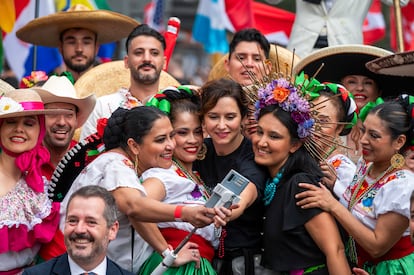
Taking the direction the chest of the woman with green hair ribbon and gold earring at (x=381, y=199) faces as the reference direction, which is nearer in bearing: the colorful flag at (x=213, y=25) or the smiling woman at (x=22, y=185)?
the smiling woman

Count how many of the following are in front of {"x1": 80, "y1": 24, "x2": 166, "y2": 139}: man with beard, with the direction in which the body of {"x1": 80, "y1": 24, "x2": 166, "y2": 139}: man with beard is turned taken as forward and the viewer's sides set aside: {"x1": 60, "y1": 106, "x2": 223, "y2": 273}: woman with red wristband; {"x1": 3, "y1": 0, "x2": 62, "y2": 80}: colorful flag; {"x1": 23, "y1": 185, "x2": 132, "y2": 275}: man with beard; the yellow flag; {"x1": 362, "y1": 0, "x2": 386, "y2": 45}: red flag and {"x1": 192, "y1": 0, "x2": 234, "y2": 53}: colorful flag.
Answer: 2

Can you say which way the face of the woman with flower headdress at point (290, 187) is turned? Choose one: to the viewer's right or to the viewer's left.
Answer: to the viewer's left

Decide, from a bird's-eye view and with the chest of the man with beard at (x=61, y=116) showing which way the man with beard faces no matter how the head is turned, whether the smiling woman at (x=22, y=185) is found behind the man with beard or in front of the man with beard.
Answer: in front

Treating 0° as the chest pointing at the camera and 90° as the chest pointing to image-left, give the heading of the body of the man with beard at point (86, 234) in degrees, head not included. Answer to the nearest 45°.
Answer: approximately 45°

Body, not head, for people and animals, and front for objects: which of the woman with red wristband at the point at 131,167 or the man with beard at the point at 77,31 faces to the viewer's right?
the woman with red wristband

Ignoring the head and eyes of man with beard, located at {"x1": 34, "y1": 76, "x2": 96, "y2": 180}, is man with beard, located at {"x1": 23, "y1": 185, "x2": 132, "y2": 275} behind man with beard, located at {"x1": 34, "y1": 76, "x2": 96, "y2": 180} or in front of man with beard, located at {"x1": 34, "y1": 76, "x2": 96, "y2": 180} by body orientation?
in front

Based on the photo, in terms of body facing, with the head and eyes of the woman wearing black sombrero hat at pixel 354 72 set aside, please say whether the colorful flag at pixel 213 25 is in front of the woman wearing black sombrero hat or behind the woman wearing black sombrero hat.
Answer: behind

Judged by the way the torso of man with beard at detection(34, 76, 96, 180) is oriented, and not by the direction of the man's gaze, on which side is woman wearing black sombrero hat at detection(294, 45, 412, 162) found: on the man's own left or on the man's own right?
on the man's own left

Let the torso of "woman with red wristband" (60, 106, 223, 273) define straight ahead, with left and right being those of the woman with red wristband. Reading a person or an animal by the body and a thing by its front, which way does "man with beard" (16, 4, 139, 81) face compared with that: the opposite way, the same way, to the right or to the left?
to the right

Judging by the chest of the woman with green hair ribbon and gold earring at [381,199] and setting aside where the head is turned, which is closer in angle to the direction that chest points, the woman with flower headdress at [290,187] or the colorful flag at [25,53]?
the woman with flower headdress

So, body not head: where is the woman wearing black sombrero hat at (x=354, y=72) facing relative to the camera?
toward the camera

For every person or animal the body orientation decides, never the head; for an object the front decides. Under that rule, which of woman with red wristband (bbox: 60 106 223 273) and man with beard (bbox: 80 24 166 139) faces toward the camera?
the man with beard

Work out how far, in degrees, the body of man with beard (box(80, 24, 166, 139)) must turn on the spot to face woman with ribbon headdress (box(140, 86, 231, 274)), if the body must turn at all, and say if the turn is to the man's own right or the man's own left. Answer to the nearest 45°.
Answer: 0° — they already face them

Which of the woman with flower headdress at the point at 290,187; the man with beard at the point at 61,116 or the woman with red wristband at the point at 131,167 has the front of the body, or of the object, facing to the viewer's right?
the woman with red wristband

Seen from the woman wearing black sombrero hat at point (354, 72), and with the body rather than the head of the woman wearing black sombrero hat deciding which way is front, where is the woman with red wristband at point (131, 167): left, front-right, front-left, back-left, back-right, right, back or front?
front-right

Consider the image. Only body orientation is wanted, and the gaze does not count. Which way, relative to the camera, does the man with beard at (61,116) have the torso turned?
toward the camera

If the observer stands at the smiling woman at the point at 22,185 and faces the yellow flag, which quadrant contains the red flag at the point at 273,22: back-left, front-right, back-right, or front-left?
front-right
